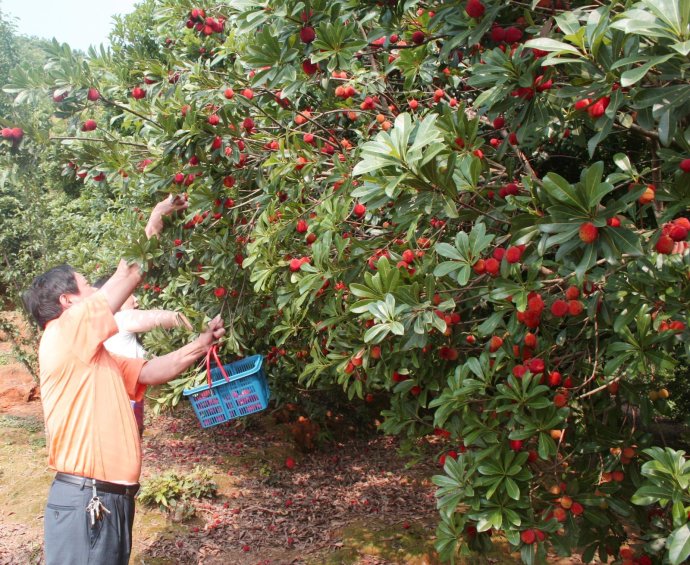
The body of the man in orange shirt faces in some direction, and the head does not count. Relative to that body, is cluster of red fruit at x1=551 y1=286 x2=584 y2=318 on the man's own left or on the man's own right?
on the man's own right

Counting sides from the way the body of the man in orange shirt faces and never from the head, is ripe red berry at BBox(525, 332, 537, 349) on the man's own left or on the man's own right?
on the man's own right

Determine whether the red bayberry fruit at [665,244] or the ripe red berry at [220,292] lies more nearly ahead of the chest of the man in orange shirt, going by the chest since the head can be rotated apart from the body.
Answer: the ripe red berry

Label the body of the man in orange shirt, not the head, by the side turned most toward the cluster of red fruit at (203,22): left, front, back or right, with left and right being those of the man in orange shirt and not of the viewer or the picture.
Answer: front

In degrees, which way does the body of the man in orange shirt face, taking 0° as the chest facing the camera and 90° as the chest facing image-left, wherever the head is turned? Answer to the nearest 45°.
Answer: approximately 225°

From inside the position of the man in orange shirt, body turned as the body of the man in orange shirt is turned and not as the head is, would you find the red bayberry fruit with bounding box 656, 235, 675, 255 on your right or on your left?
on your right
